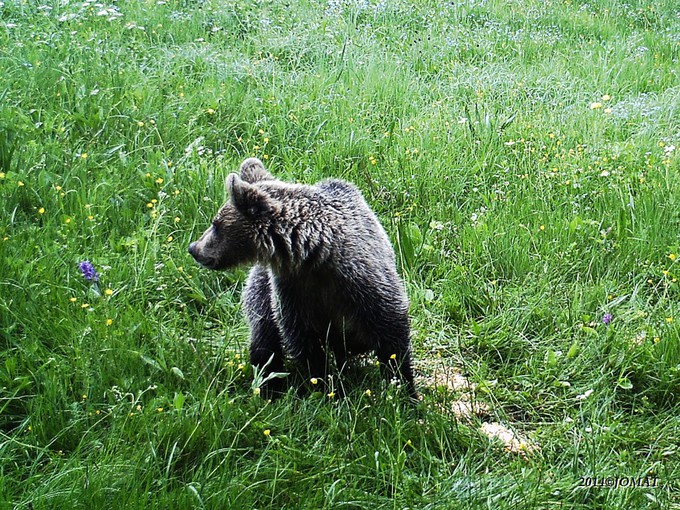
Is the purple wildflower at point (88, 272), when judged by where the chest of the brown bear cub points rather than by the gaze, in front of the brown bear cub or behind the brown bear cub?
in front
